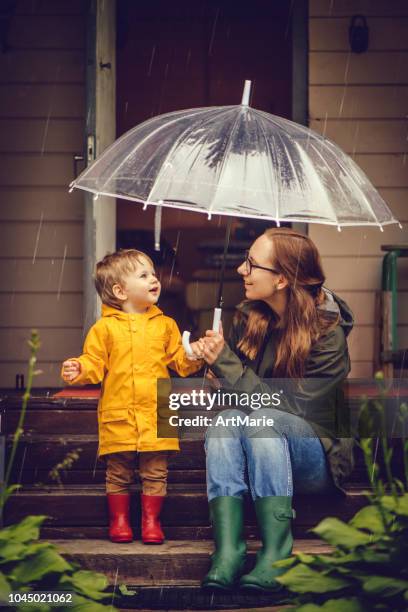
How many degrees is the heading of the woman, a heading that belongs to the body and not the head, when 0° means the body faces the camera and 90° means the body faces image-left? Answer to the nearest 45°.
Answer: approximately 45°

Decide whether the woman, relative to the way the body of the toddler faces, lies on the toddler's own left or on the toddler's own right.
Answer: on the toddler's own left

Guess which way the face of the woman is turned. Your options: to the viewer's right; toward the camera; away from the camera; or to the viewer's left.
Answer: to the viewer's left

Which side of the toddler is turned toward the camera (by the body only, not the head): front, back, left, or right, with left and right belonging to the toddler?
front

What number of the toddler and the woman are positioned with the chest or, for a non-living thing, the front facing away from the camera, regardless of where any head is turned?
0

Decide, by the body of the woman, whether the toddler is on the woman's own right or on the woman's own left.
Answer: on the woman's own right
